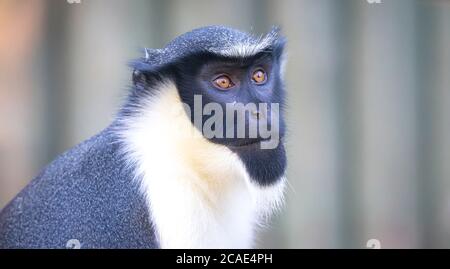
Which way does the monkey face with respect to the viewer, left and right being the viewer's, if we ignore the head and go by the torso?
facing the viewer and to the right of the viewer

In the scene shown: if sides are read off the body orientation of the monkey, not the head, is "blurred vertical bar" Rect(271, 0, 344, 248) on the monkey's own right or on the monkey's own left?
on the monkey's own left

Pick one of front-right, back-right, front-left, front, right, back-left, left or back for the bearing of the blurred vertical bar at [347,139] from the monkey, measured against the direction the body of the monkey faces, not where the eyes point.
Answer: left

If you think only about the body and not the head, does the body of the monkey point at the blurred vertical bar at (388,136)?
no

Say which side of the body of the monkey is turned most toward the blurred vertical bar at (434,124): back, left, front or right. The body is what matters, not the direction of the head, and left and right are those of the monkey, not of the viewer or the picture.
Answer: left

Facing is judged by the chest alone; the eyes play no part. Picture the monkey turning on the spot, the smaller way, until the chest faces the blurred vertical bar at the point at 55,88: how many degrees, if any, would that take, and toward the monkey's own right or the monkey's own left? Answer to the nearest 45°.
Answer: approximately 180°

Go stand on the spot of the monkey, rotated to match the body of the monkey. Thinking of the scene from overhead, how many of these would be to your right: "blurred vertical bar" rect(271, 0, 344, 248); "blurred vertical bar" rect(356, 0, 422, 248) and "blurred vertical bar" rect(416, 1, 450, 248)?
0
